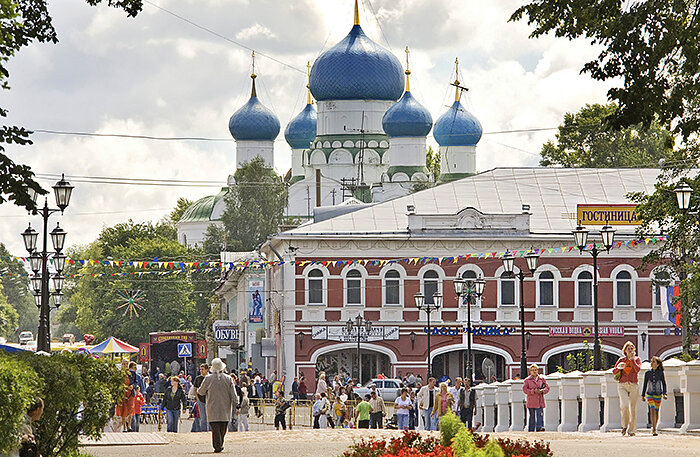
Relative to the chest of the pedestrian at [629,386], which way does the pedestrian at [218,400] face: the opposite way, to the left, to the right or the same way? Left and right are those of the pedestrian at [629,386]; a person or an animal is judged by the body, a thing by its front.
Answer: the opposite way

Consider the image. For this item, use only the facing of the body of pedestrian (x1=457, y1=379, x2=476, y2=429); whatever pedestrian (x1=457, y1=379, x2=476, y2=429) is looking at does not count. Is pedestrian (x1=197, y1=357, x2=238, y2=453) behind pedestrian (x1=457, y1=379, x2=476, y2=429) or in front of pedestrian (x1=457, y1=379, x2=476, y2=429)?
in front

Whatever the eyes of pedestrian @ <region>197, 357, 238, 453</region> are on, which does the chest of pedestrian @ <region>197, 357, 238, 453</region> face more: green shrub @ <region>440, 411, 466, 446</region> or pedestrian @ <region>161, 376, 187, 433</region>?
the pedestrian

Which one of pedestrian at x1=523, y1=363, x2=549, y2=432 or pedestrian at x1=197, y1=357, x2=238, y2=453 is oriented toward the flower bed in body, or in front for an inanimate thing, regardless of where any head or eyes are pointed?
pedestrian at x1=523, y1=363, x2=549, y2=432

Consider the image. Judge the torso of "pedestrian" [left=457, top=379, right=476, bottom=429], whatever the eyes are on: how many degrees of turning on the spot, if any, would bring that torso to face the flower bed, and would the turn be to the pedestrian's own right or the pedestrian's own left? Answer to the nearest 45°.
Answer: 0° — they already face it

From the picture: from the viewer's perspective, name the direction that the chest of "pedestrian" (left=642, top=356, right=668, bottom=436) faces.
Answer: toward the camera

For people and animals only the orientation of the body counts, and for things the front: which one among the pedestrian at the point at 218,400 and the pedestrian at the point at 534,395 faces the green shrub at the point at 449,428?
the pedestrian at the point at 534,395

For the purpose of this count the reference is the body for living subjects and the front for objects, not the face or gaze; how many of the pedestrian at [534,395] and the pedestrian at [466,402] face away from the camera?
0

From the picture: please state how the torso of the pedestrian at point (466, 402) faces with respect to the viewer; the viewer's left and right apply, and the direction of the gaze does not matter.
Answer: facing the viewer

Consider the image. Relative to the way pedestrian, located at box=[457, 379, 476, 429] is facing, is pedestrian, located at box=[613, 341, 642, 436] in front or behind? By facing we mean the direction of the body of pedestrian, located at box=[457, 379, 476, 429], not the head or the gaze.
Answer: in front

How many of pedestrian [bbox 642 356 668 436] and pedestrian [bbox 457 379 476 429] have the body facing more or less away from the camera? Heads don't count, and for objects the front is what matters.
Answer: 0

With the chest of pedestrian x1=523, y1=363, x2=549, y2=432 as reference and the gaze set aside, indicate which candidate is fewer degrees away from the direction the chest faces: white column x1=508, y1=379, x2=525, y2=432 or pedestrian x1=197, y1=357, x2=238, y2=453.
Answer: the pedestrian

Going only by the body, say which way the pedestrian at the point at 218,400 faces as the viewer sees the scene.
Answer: away from the camera
